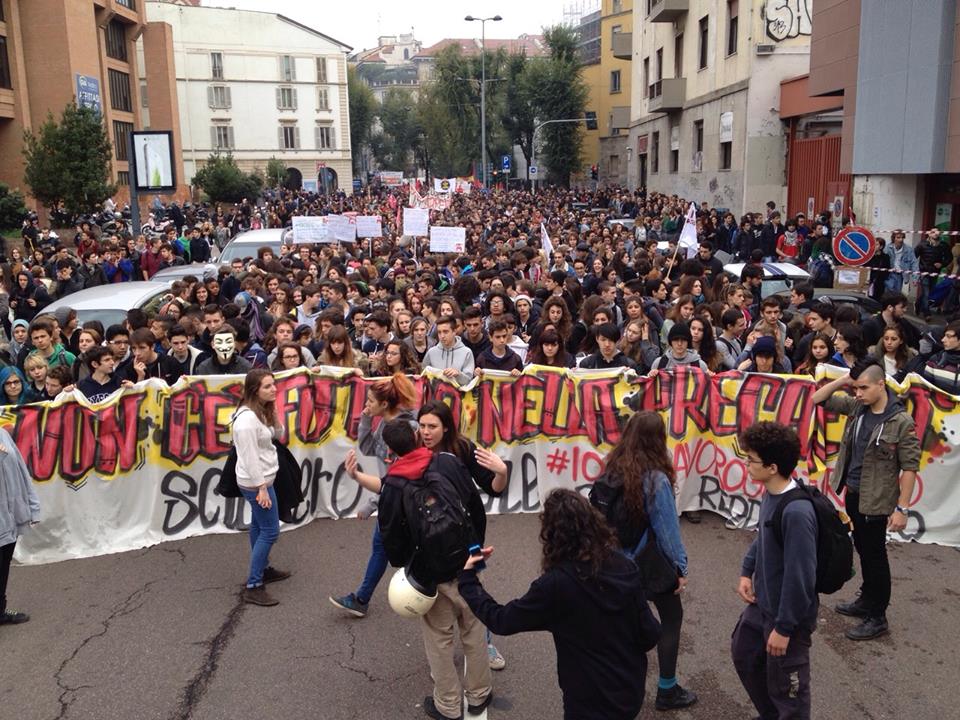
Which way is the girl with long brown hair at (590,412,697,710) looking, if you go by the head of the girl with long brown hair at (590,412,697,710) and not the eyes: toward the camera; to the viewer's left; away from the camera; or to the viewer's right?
away from the camera

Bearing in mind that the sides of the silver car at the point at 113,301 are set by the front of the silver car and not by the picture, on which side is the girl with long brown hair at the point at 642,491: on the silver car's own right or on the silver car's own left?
on the silver car's own left

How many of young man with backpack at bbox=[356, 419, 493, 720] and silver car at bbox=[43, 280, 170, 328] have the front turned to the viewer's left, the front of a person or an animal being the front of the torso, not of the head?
1

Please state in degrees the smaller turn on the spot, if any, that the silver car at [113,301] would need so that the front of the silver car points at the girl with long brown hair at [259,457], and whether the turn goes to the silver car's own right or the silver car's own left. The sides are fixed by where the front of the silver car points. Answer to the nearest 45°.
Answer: approximately 90° to the silver car's own left

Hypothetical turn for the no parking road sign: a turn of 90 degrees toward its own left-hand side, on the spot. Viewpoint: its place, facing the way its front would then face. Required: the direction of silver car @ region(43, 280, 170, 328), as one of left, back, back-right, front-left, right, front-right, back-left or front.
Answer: back-right

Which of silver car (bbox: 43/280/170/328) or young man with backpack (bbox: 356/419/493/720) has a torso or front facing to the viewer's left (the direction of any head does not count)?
the silver car

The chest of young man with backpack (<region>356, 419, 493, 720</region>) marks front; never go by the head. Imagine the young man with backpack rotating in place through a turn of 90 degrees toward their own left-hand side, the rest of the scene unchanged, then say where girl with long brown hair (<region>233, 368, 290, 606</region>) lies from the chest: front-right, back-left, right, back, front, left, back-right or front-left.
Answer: front-right

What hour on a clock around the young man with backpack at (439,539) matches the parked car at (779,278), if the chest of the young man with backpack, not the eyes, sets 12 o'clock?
The parked car is roughly at 1 o'clock from the young man with backpack.

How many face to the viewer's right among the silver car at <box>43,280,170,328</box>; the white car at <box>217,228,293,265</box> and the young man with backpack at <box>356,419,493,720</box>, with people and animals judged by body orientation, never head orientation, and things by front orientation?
0

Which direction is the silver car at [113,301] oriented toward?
to the viewer's left

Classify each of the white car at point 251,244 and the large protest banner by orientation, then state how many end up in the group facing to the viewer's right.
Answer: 0

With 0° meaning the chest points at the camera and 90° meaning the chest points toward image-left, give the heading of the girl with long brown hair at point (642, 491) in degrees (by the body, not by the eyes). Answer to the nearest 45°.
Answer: approximately 225°

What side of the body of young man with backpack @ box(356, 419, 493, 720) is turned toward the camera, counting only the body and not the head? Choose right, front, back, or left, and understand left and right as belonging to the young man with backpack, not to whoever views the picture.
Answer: back

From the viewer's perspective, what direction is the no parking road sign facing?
toward the camera
